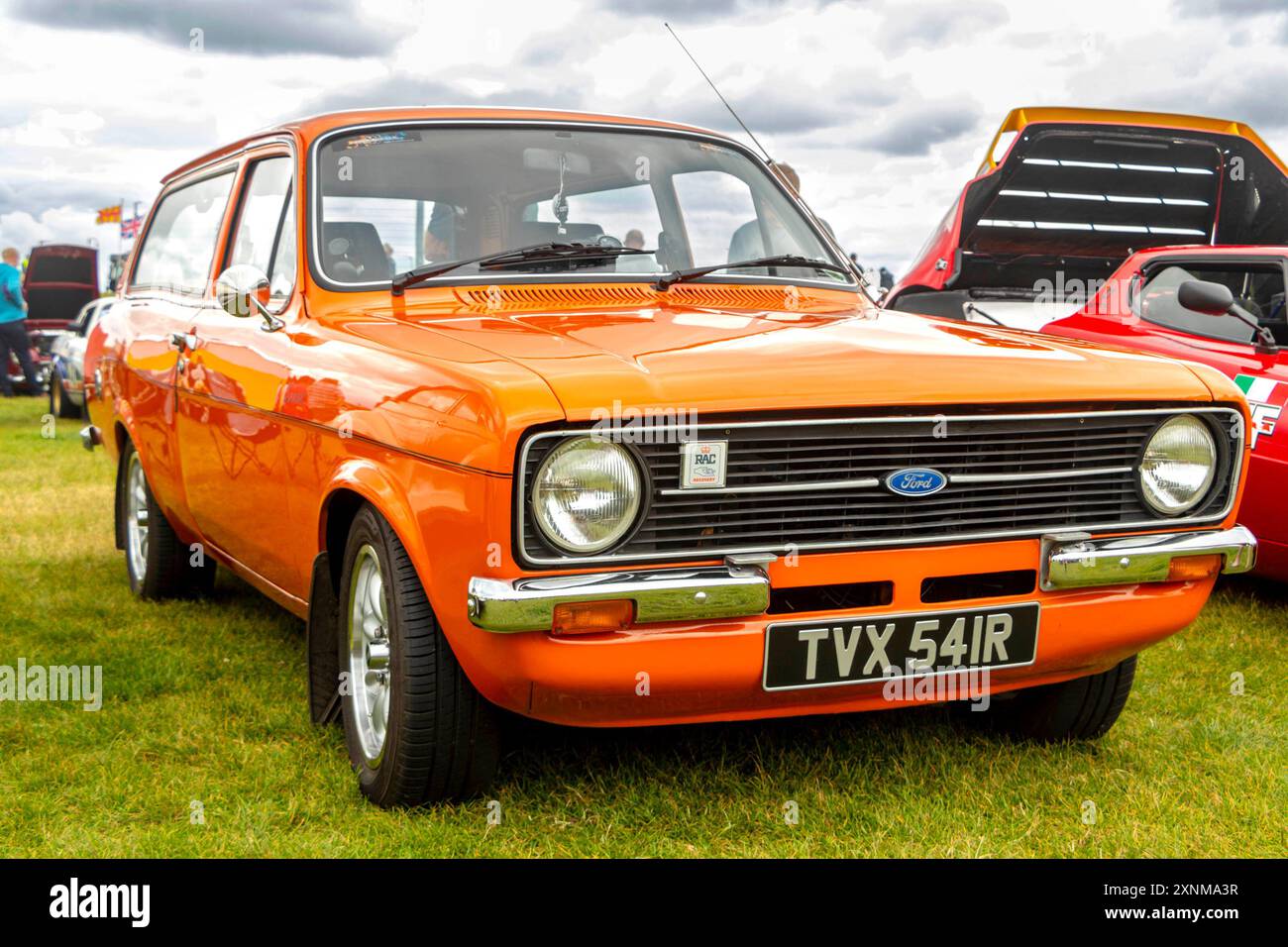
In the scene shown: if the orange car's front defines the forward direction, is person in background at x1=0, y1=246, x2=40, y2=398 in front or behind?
behind

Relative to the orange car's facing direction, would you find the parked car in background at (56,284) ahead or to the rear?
to the rear

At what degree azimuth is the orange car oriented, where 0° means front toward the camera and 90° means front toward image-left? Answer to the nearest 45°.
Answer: approximately 315°

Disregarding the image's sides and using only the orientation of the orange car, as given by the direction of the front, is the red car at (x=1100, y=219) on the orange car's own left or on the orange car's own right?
on the orange car's own left

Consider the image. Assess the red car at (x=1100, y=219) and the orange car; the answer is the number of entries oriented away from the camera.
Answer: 0
